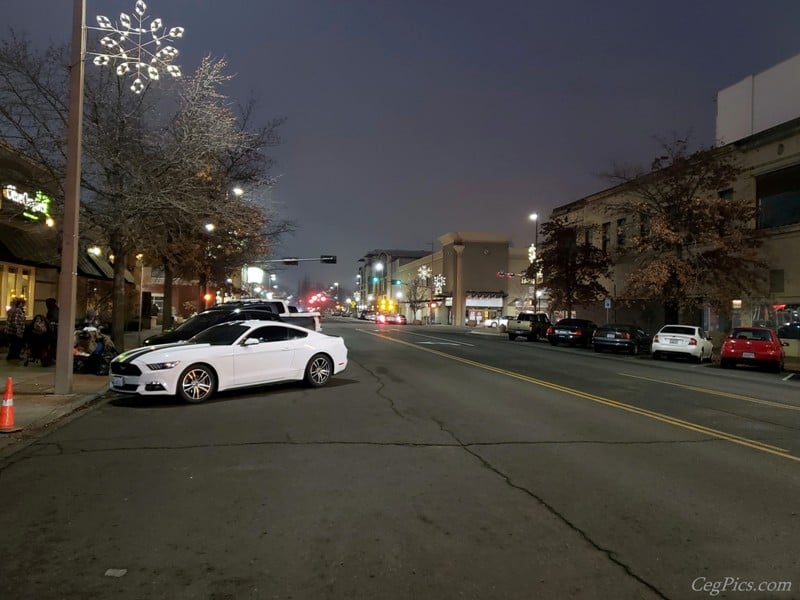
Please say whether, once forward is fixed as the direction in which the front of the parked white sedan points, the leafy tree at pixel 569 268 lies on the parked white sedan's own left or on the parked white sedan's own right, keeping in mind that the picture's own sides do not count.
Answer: on the parked white sedan's own left

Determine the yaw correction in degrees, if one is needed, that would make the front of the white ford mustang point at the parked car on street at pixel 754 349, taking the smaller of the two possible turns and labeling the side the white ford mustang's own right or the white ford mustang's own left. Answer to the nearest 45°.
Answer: approximately 135° to the white ford mustang's own left

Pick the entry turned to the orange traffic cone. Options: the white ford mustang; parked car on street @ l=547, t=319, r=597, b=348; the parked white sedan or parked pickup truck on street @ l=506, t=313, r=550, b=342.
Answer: the white ford mustang

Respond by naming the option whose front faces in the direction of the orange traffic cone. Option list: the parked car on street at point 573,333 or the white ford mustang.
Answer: the white ford mustang

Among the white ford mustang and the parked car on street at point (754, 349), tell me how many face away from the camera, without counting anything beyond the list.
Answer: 1

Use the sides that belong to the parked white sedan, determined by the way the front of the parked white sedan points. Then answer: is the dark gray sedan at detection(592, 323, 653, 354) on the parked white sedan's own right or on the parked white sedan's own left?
on the parked white sedan's own left

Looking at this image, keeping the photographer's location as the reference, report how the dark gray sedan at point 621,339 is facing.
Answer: facing away from the viewer and to the right of the viewer

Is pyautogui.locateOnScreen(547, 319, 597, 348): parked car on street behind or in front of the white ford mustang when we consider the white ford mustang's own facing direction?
behind

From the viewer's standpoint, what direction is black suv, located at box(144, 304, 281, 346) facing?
to the viewer's left

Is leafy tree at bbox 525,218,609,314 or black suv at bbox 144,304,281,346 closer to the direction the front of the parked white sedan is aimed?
the leafy tree

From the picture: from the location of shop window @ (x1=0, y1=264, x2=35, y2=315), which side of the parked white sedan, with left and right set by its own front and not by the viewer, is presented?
back
